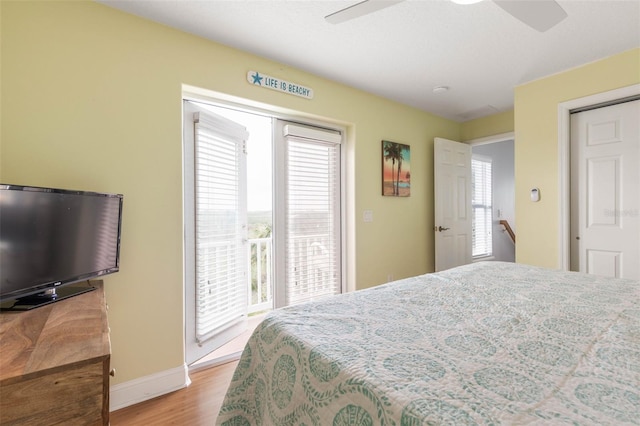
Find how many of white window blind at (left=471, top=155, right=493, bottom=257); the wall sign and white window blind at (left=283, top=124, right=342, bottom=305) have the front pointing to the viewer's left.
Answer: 0

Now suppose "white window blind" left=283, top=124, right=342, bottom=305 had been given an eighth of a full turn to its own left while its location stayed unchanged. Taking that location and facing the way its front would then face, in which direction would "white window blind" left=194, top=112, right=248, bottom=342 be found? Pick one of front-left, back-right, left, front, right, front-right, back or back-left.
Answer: back-right

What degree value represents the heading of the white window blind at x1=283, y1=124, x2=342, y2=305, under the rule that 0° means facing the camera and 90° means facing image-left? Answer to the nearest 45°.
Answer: approximately 315°

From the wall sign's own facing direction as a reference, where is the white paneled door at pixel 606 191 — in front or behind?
in front

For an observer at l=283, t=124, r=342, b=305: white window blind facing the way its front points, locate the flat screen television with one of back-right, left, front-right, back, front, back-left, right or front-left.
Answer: right

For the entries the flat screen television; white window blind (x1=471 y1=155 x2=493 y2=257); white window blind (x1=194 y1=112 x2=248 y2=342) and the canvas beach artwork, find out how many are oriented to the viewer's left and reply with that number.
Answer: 0

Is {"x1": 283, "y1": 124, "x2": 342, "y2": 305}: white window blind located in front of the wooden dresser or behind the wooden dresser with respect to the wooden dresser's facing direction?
in front

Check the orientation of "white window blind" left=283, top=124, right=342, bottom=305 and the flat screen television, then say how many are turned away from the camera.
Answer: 0

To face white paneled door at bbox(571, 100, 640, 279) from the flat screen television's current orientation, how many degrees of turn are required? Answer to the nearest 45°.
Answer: approximately 45° to its left

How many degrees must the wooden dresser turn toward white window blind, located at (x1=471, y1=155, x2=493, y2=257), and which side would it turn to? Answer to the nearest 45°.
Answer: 0° — it already faces it

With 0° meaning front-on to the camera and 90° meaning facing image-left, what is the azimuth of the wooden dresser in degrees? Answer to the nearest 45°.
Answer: approximately 270°

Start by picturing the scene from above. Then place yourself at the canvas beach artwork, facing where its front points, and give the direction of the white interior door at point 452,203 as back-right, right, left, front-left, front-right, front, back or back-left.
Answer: left

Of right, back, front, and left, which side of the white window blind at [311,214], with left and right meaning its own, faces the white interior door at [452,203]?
left

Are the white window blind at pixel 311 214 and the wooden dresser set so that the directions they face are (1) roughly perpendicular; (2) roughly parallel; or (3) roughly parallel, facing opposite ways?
roughly perpendicular

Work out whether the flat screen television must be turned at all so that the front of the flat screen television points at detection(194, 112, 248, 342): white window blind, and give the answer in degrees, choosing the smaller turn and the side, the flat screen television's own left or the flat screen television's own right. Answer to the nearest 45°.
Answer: approximately 90° to the flat screen television's own left

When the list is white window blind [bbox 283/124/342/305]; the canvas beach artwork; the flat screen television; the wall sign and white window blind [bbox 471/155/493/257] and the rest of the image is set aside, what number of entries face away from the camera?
0

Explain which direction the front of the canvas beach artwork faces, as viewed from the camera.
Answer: facing the viewer and to the right of the viewer

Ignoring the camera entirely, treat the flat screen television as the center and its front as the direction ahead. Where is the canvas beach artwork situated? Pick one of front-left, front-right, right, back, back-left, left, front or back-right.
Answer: front-left

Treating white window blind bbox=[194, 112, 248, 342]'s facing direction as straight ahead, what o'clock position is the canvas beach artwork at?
The canvas beach artwork is roughly at 10 o'clock from the white window blind.

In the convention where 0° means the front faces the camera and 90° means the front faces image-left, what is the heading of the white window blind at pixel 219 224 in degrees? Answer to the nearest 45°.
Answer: approximately 315°
